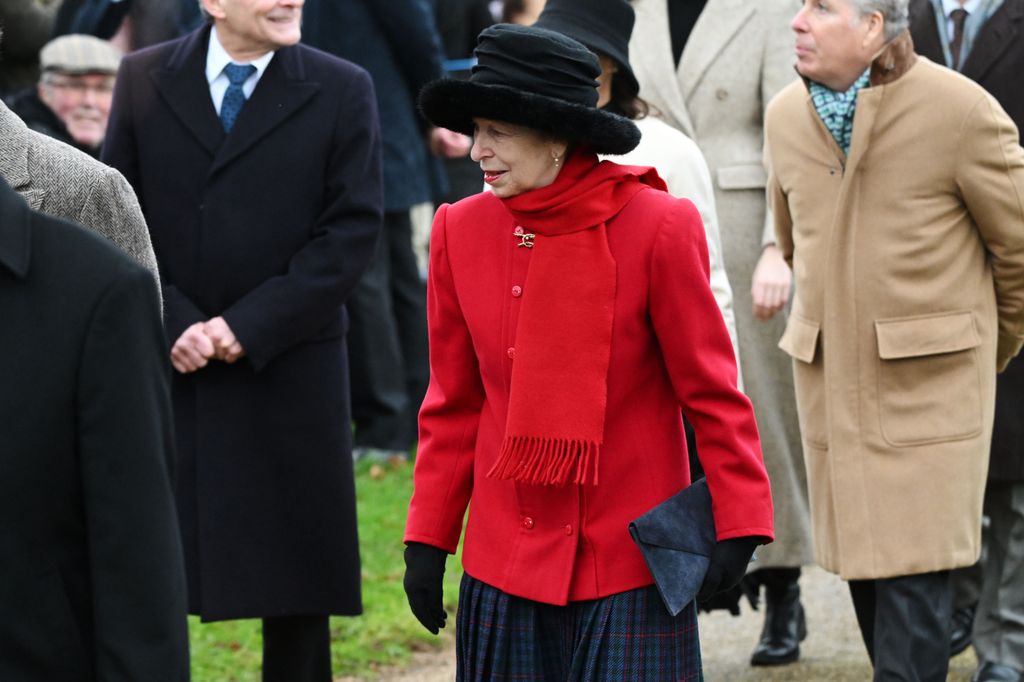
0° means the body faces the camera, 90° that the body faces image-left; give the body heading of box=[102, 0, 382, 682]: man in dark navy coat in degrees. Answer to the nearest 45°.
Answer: approximately 45°

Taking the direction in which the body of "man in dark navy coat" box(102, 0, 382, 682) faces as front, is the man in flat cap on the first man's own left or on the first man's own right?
on the first man's own right

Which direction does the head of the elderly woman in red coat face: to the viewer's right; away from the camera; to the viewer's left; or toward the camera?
to the viewer's left
